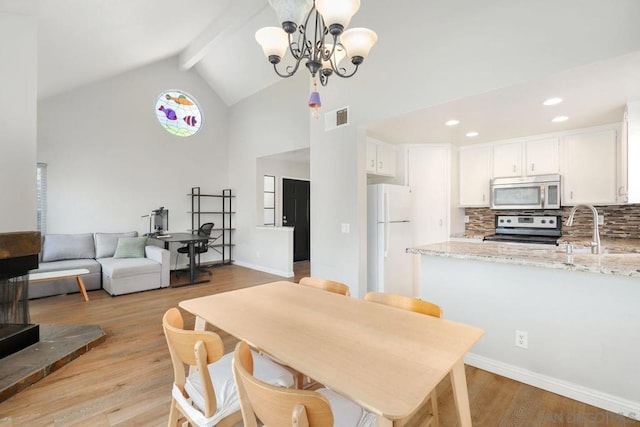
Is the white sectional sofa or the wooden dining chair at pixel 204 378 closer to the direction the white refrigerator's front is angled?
the wooden dining chair

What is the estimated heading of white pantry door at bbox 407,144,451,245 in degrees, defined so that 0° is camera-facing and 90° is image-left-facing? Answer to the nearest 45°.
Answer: approximately 0°

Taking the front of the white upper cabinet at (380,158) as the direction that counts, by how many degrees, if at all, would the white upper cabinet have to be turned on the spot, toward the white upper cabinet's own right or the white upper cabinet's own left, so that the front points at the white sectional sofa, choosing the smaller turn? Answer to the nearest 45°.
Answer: approximately 135° to the white upper cabinet's own right

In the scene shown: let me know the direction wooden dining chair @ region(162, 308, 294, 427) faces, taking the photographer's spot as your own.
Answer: facing away from the viewer and to the right of the viewer

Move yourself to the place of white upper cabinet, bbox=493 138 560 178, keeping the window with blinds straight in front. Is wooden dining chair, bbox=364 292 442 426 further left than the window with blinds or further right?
left

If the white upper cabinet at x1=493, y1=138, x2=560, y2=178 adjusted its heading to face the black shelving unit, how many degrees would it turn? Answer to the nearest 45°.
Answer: approximately 90° to its right

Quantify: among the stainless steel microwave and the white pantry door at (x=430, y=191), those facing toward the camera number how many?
2

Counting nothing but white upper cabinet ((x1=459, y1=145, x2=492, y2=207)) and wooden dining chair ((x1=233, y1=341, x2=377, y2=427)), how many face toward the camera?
1

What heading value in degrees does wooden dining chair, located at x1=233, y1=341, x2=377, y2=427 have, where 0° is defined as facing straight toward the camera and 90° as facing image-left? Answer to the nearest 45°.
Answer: approximately 225°
